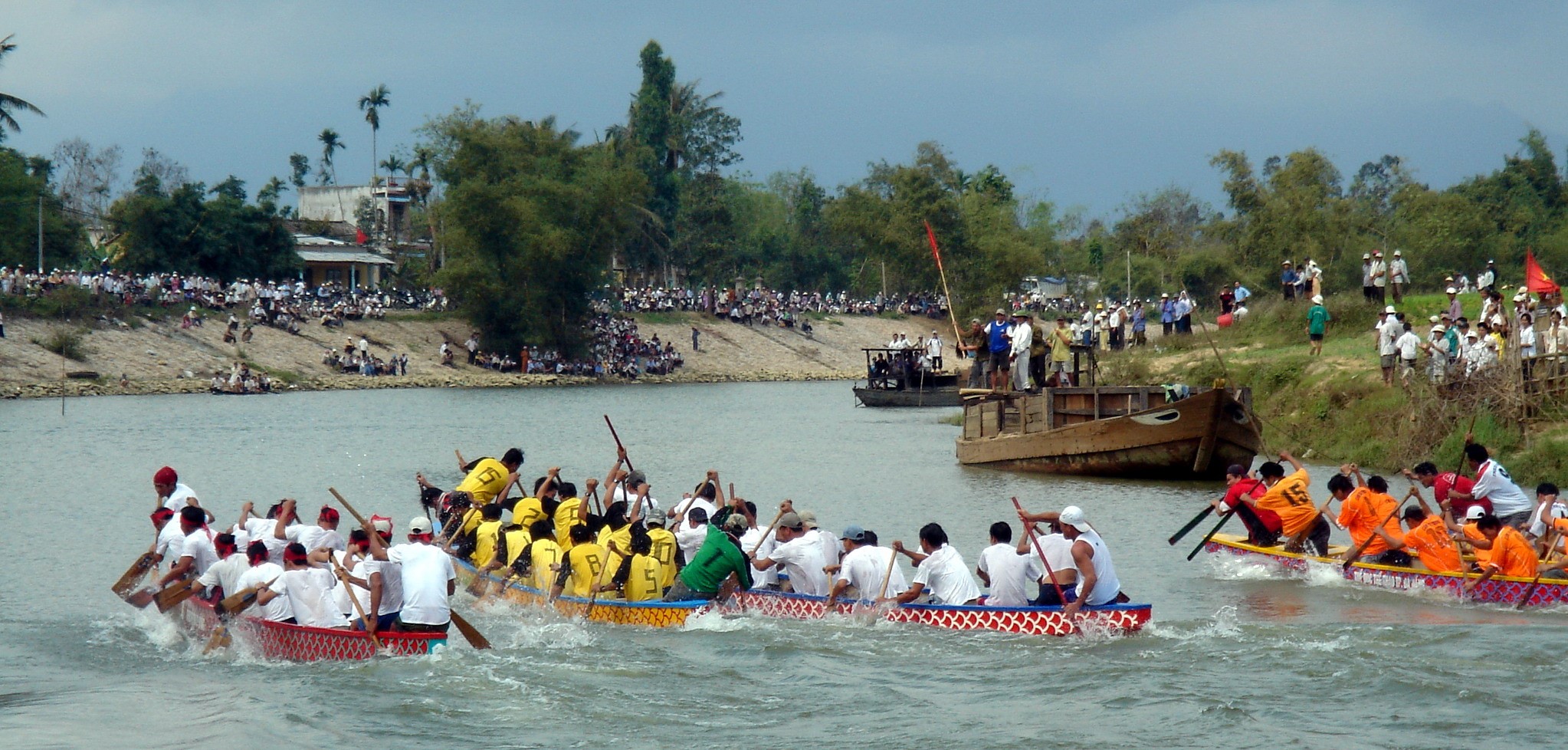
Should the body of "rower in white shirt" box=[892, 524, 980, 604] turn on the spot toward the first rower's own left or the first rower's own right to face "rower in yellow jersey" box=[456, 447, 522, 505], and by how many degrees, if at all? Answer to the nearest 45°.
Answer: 0° — they already face them

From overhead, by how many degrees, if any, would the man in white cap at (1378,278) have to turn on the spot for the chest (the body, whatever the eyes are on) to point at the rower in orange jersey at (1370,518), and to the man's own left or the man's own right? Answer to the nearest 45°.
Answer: approximately 45° to the man's own left

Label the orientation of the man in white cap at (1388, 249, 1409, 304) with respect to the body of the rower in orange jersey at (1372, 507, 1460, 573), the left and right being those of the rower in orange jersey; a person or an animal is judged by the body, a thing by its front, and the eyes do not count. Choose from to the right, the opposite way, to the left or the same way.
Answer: to the left

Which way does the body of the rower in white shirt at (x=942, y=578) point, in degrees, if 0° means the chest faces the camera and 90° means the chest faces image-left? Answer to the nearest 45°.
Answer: approximately 135°

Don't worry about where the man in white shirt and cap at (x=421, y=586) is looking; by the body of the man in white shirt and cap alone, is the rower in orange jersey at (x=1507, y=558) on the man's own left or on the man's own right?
on the man's own right

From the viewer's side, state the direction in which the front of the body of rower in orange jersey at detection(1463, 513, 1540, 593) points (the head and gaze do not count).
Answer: to the viewer's left

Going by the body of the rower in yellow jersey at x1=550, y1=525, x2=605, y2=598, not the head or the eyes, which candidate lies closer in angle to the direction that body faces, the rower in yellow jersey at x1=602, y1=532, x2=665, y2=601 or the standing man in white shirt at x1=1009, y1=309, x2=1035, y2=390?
the standing man in white shirt

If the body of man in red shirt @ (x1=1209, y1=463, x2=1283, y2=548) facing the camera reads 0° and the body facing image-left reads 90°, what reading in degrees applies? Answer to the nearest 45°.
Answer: approximately 90°

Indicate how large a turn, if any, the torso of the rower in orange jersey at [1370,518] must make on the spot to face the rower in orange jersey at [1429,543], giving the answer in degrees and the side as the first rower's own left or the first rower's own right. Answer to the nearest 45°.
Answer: approximately 180°

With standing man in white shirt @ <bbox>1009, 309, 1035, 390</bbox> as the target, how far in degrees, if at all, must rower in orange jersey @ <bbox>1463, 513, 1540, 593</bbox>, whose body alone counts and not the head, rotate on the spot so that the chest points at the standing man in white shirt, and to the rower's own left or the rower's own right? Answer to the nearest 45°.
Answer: approximately 45° to the rower's own right
